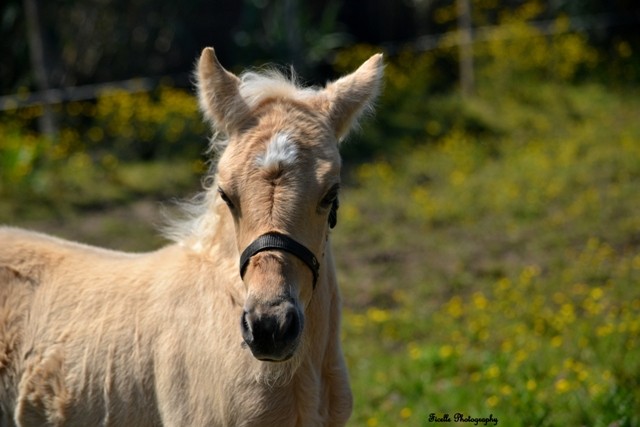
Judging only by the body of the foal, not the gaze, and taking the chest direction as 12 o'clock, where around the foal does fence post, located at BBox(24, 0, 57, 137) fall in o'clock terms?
The fence post is roughly at 7 o'clock from the foal.

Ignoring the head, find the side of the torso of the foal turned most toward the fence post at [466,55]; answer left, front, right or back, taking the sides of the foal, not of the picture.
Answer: left

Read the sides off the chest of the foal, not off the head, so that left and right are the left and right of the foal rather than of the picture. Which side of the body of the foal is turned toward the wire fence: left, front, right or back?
left
